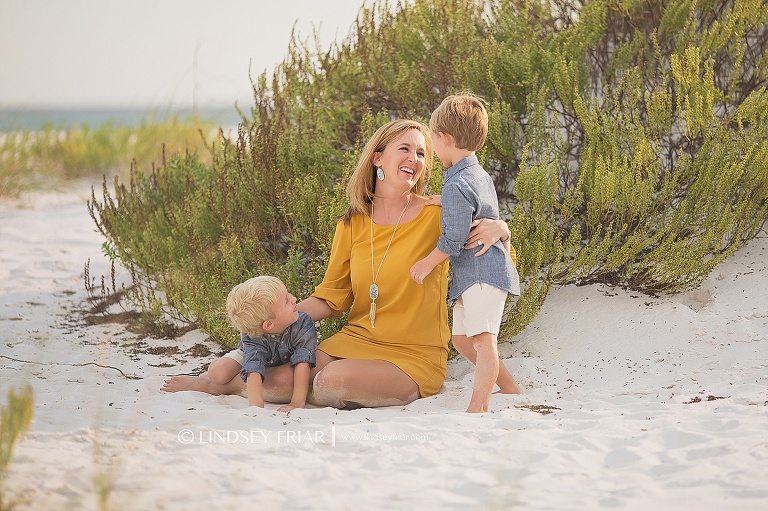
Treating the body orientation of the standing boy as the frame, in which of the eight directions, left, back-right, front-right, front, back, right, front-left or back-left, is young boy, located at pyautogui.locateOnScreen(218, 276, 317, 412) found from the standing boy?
front-left

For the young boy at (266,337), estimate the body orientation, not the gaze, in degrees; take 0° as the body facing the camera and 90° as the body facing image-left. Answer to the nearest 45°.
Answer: approximately 315°

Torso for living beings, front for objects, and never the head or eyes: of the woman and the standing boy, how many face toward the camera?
1

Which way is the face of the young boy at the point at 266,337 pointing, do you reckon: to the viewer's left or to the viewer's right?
to the viewer's right

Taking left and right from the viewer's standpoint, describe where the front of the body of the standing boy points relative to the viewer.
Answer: facing away from the viewer and to the left of the viewer

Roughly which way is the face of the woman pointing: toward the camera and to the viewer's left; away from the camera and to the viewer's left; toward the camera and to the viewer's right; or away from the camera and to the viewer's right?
toward the camera and to the viewer's right

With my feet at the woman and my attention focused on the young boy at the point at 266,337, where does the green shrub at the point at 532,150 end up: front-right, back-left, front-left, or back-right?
back-right

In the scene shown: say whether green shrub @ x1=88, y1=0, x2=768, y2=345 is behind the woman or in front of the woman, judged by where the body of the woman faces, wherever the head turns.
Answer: behind

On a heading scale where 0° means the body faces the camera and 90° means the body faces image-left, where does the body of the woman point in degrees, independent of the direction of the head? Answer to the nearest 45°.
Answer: approximately 0°

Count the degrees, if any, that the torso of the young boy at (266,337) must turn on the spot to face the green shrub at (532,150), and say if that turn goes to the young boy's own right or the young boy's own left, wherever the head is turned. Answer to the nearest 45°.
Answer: approximately 90° to the young boy's own left

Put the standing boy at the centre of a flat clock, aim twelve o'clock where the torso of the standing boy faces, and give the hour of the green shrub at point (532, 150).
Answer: The green shrub is roughly at 2 o'clock from the standing boy.

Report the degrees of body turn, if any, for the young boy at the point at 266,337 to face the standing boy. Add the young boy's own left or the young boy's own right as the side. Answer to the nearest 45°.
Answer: approximately 45° to the young boy's own left
